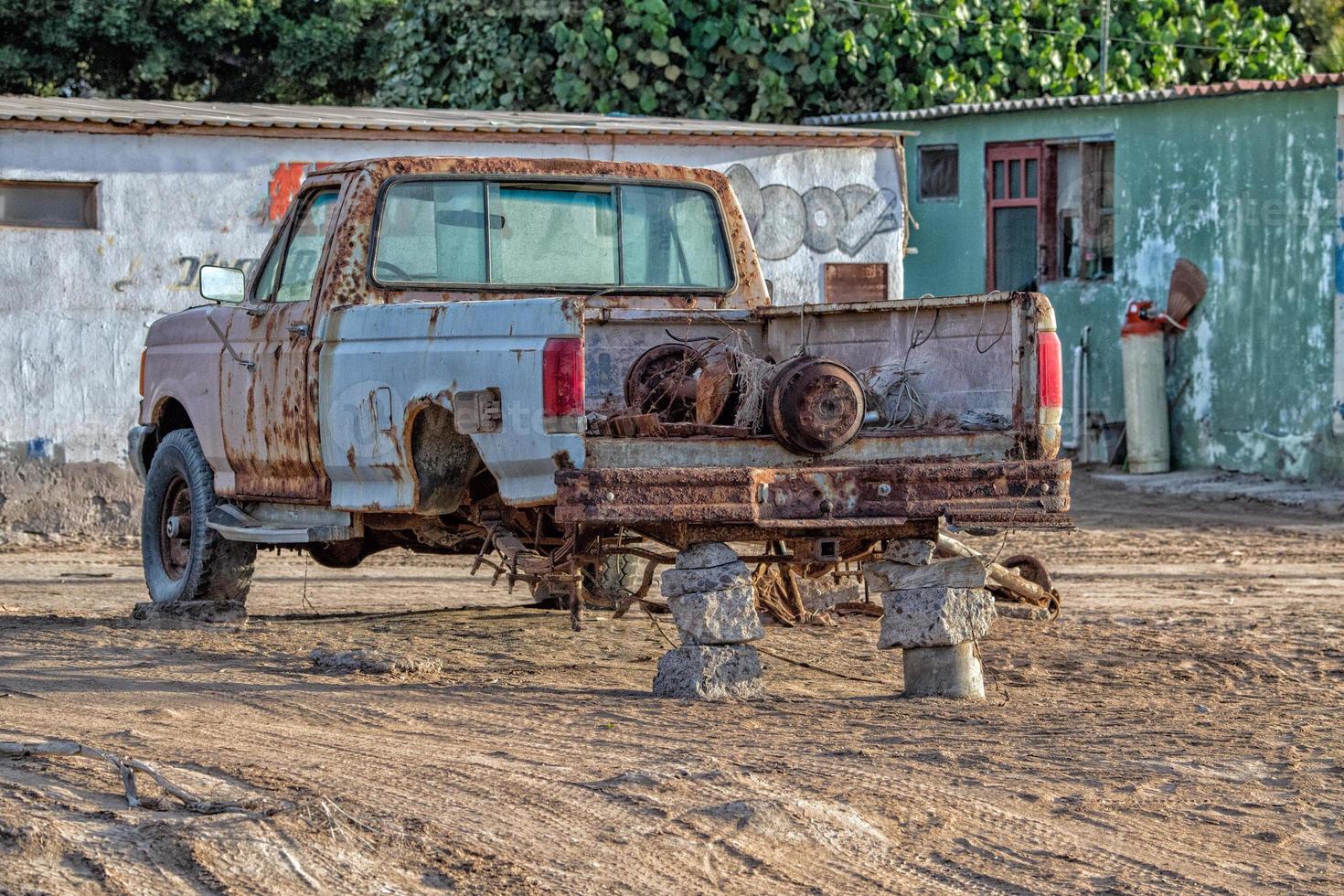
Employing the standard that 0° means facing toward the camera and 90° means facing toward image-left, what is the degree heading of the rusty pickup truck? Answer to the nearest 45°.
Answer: approximately 135°
